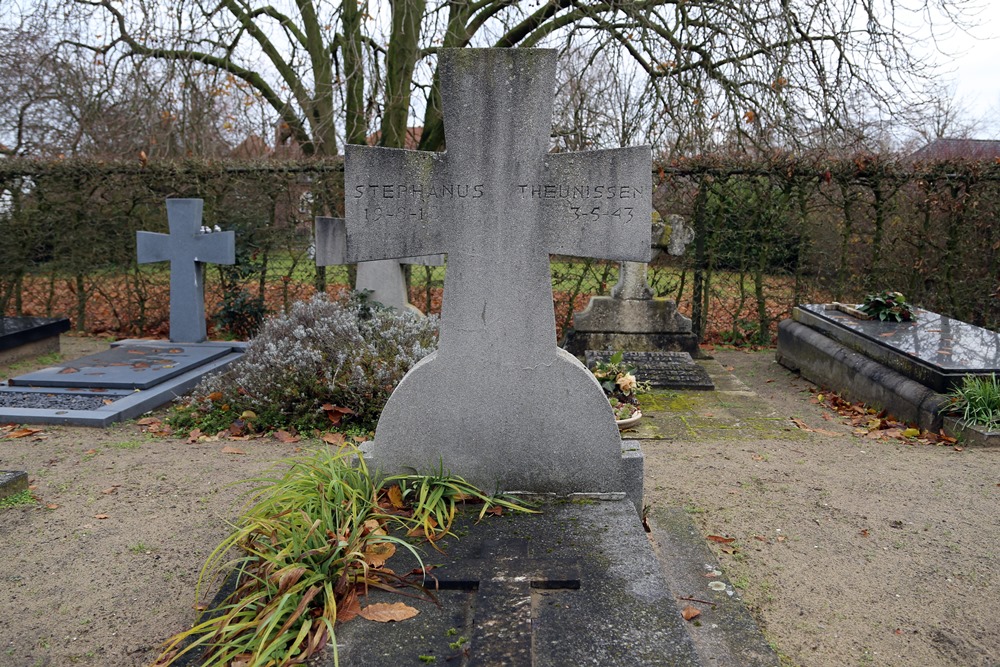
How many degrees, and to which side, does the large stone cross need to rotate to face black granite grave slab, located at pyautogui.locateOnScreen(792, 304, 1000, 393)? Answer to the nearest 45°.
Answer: approximately 135° to its left

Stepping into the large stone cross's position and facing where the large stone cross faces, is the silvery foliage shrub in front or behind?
behind

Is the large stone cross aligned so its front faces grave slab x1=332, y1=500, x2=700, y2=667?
yes

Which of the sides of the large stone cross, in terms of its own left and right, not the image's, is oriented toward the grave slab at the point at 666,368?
back

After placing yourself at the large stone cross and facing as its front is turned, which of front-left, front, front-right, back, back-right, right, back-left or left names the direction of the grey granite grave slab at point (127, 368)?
back-right

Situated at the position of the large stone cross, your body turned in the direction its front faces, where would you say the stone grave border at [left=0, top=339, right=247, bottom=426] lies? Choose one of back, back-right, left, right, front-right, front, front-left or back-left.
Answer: back-right

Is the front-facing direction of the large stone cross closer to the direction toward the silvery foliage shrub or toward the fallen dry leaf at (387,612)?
the fallen dry leaf

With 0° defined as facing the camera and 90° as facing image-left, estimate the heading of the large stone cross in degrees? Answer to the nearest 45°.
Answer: approximately 0°
